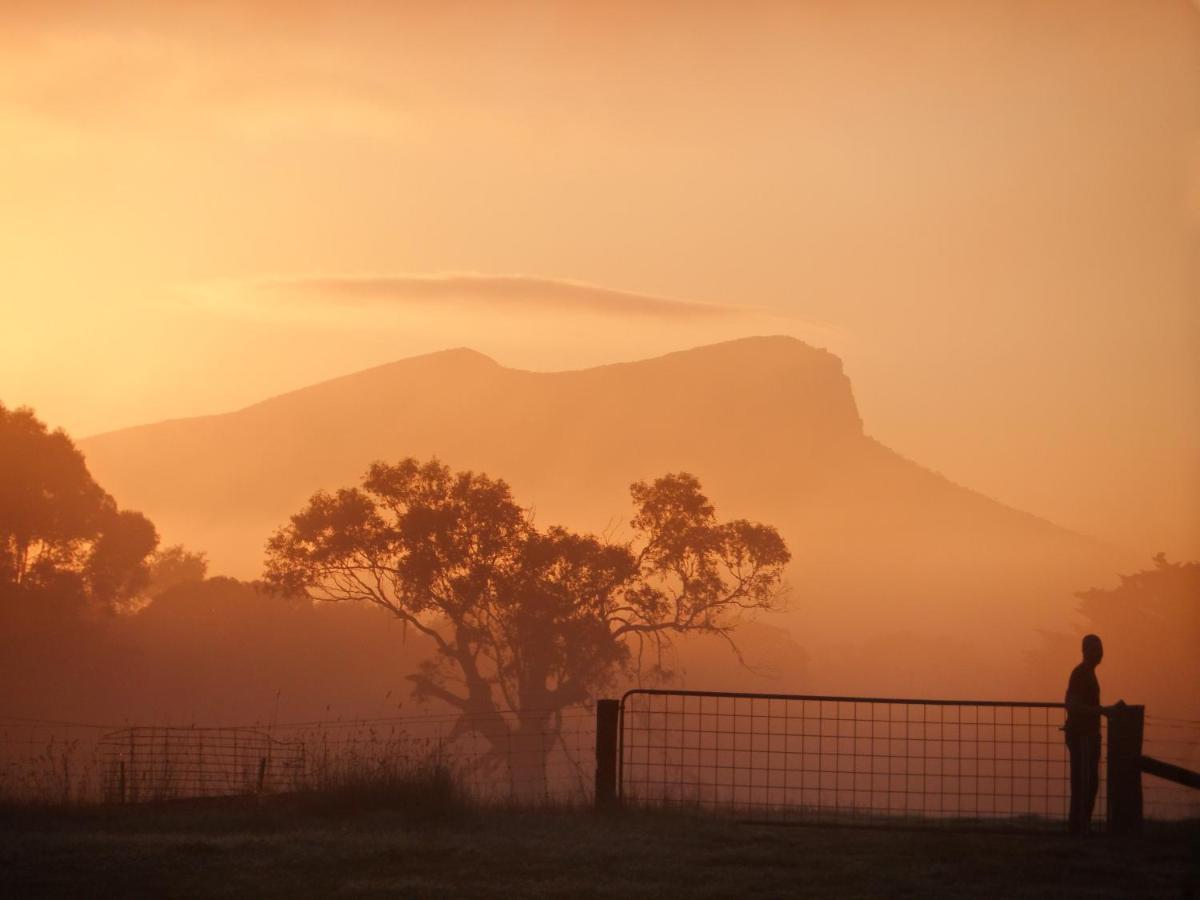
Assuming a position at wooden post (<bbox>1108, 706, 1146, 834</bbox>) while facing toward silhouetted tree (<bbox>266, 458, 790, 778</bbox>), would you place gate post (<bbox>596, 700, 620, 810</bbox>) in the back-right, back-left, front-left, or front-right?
front-left

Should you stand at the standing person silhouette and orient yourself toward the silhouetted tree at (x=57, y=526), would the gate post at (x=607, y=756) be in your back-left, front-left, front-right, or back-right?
front-left

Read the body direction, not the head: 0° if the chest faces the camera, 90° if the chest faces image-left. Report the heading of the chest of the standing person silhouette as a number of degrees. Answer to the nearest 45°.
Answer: approximately 270°

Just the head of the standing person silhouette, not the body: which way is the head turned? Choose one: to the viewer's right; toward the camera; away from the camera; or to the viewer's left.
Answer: to the viewer's right

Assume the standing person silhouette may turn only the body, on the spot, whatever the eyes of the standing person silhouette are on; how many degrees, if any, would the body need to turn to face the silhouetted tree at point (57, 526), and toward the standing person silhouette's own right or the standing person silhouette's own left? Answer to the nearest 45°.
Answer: approximately 135° to the standing person silhouette's own left

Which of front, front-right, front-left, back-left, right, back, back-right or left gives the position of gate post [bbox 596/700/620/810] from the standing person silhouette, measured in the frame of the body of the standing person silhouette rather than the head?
back

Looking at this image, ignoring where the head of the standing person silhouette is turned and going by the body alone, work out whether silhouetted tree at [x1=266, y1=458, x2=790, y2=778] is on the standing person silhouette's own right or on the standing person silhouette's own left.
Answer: on the standing person silhouette's own left
